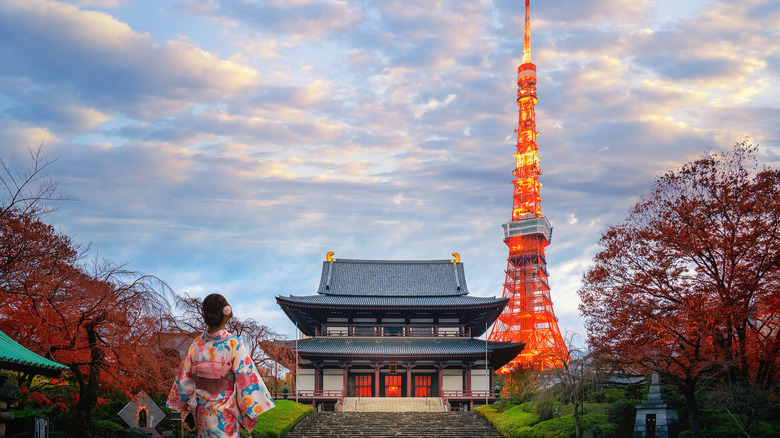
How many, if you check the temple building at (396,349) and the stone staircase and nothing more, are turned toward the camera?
2

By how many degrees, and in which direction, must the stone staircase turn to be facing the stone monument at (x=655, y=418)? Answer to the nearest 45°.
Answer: approximately 45° to its left

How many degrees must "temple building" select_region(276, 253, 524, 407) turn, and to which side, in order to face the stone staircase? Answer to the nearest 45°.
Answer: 0° — it already faces it

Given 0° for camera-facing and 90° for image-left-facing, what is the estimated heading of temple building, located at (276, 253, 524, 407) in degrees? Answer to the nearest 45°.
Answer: approximately 0°
